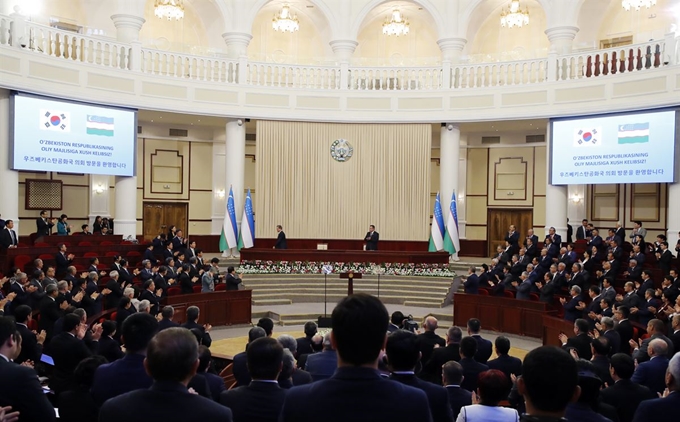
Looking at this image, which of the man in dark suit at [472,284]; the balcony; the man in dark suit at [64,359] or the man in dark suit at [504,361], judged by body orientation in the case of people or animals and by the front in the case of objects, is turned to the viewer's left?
the man in dark suit at [472,284]

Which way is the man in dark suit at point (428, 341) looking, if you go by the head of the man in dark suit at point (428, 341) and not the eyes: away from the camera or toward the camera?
away from the camera

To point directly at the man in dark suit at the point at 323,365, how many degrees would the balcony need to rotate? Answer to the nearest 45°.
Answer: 0° — it already faces them

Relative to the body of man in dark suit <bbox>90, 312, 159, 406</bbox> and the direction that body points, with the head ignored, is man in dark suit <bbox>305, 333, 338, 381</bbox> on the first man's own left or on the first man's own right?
on the first man's own right

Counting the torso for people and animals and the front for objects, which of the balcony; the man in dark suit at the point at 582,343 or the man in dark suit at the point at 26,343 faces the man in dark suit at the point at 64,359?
the balcony

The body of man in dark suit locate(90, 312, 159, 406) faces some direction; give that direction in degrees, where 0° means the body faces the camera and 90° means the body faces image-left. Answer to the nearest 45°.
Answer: approximately 180°

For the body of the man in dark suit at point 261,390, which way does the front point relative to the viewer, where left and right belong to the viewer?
facing away from the viewer

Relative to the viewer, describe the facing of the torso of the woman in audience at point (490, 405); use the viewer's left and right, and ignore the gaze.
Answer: facing away from the viewer

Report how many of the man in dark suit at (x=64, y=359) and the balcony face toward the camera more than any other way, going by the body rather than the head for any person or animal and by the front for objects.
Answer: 1

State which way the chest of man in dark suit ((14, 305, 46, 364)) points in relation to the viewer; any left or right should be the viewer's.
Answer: facing away from the viewer and to the right of the viewer

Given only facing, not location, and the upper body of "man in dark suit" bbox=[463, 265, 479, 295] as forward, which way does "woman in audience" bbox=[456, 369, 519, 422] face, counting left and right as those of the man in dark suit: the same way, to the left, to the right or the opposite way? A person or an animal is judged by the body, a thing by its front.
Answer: to the right

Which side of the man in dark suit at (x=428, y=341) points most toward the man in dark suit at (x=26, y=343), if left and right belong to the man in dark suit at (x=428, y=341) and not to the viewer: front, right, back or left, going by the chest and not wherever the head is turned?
left

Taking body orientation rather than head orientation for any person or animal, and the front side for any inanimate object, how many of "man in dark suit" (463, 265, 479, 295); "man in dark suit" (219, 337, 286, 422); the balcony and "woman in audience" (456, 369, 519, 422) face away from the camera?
2
